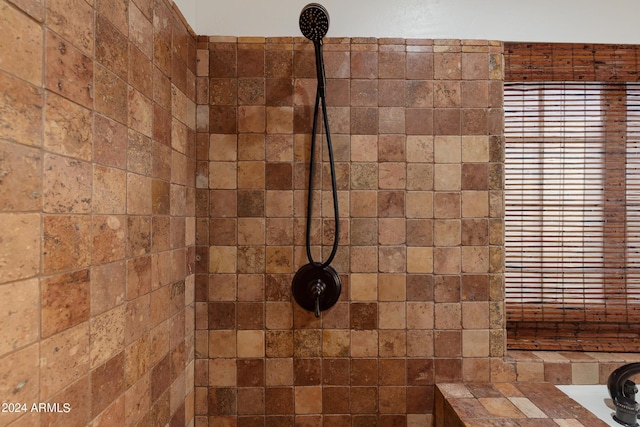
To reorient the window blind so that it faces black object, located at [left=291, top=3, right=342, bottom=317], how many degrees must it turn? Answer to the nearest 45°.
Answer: approximately 45° to its right

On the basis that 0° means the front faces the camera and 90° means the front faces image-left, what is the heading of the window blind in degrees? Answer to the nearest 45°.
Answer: approximately 0°
